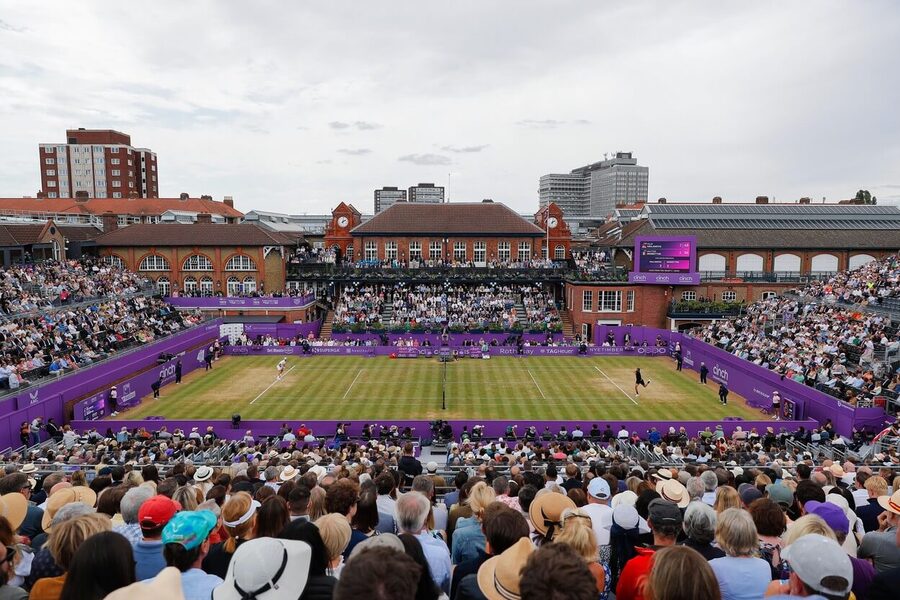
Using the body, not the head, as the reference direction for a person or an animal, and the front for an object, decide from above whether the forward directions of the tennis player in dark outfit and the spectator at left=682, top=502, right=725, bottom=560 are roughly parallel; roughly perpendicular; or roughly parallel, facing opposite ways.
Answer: roughly perpendicular

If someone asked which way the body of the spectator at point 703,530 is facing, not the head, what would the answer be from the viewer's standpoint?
away from the camera

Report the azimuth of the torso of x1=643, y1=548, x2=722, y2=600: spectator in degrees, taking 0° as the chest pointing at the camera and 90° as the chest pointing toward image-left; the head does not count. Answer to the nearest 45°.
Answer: approximately 180°

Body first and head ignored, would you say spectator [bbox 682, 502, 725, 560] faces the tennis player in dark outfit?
yes

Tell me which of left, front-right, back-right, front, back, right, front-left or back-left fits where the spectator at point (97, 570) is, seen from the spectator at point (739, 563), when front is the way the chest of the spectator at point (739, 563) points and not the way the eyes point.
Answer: back-left

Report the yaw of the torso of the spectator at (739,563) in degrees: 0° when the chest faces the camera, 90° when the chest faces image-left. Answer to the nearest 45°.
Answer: approximately 180°

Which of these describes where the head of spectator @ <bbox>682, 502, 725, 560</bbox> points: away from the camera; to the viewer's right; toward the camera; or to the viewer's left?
away from the camera

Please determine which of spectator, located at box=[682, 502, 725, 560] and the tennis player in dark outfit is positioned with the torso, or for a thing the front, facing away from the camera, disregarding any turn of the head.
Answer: the spectator

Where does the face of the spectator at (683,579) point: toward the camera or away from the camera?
away from the camera

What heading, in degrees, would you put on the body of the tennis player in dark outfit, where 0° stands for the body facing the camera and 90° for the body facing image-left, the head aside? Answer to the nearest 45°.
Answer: approximately 90°

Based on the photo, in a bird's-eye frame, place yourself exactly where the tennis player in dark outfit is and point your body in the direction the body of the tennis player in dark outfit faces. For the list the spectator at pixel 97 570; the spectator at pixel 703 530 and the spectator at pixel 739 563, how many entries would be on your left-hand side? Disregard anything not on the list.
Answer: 3
